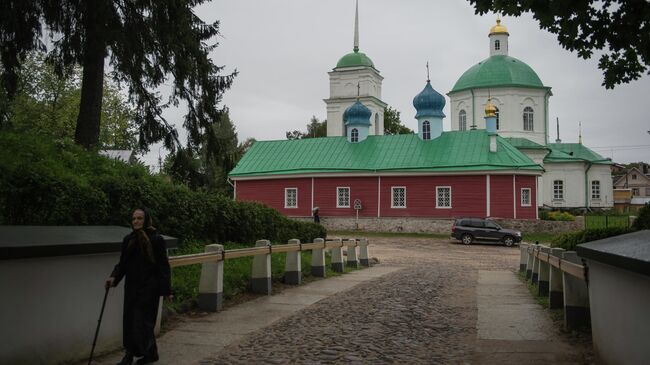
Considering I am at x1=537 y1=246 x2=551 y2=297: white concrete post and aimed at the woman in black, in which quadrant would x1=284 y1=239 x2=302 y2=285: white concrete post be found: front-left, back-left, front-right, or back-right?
front-right

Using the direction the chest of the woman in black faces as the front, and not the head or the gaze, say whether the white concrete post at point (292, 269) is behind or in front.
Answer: behind

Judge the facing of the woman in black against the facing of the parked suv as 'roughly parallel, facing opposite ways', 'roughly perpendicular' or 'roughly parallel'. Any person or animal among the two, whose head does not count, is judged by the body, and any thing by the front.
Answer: roughly perpendicular

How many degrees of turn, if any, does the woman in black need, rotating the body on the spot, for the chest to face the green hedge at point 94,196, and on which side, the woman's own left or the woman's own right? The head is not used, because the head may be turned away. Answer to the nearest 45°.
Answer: approximately 135° to the woman's own right

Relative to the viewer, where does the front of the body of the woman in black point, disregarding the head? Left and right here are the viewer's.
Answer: facing the viewer and to the left of the viewer

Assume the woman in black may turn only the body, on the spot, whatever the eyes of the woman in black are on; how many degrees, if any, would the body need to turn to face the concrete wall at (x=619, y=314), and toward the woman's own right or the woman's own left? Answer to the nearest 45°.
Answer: approximately 90° to the woman's own left

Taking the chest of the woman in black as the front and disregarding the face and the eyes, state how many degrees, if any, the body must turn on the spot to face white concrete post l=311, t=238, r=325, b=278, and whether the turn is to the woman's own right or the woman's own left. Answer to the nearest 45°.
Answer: approximately 180°

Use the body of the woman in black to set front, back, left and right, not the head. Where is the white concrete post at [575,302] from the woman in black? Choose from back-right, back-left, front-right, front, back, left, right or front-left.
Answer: back-left
